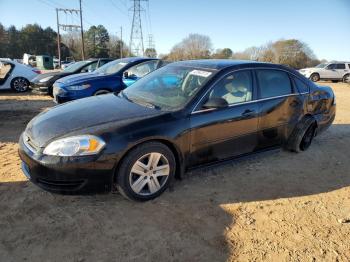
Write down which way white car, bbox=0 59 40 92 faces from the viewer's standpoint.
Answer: facing to the left of the viewer

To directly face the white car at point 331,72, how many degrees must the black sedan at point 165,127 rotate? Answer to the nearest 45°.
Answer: approximately 180°

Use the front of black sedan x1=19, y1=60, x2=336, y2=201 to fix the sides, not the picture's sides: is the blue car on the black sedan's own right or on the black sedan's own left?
on the black sedan's own right

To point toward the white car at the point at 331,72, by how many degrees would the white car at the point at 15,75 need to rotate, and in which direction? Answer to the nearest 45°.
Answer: approximately 180°

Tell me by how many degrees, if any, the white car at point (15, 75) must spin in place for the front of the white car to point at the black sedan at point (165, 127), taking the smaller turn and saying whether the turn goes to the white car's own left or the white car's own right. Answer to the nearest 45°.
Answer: approximately 90° to the white car's own left

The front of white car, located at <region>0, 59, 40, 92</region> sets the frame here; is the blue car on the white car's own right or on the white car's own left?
on the white car's own left

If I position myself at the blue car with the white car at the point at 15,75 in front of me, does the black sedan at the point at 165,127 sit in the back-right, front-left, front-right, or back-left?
back-left
